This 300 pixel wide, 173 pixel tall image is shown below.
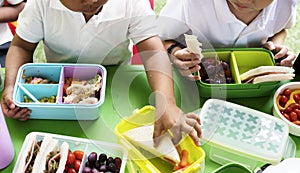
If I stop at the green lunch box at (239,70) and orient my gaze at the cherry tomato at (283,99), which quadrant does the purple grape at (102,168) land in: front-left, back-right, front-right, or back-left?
back-right

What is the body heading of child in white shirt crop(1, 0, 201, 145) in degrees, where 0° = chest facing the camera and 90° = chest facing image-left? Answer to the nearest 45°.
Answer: approximately 0°

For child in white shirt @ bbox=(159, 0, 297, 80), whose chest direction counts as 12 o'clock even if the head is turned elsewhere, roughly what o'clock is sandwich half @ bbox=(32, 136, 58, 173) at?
The sandwich half is roughly at 1 o'clock from the child in white shirt.

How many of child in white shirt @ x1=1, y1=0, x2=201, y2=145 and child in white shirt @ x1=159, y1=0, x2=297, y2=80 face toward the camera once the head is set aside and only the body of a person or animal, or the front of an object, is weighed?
2
